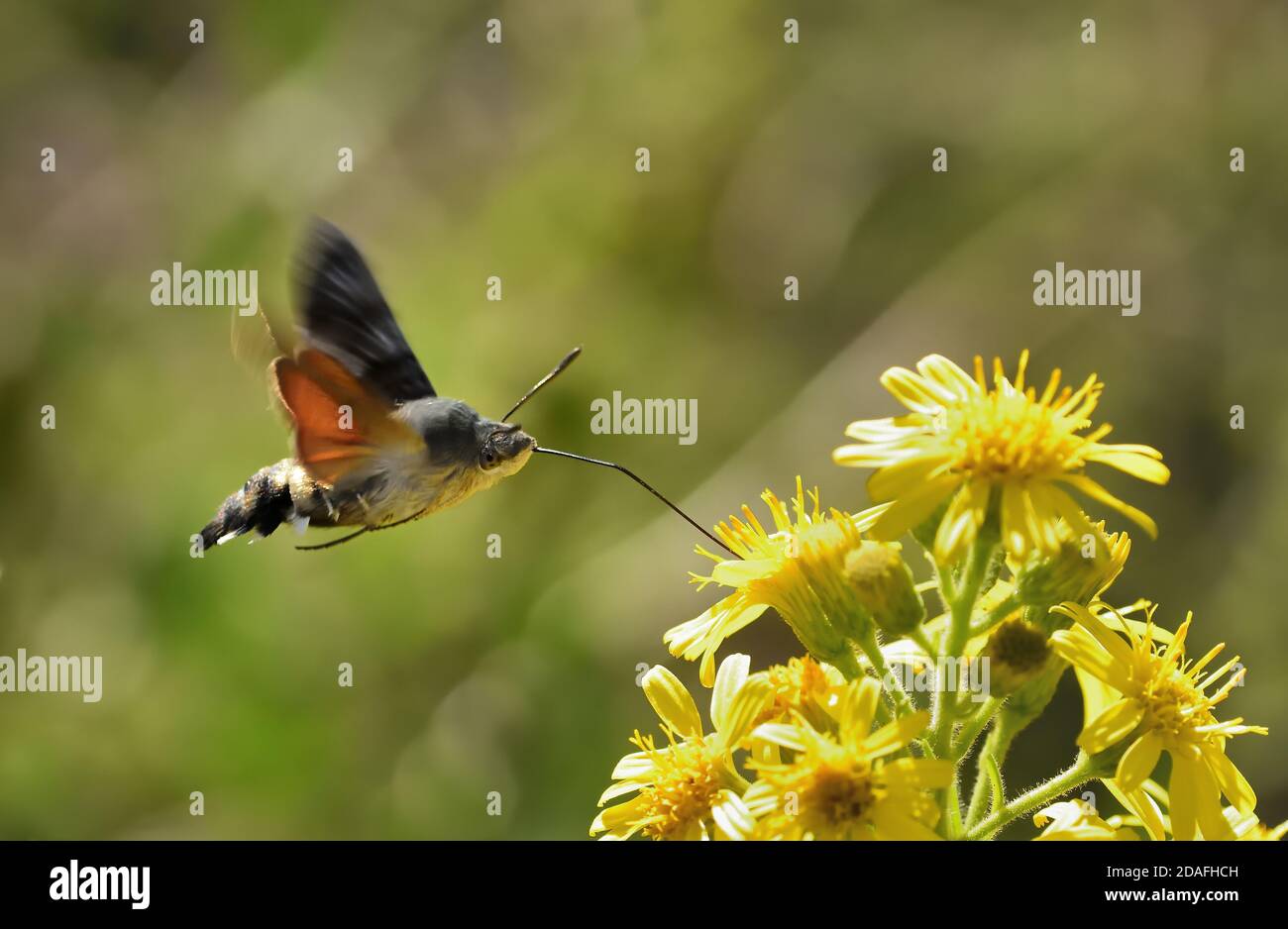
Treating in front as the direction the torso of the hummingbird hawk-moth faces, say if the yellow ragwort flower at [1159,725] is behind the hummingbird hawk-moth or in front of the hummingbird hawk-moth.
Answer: in front

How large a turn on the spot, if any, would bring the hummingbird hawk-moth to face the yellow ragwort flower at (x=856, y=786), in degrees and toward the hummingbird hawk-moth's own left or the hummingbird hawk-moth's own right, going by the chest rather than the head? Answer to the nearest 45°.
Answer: approximately 45° to the hummingbird hawk-moth's own right

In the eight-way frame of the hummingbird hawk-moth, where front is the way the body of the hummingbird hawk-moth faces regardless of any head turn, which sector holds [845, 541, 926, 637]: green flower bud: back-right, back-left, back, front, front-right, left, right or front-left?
front-right

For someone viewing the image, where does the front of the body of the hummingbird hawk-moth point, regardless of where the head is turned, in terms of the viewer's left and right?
facing to the right of the viewer

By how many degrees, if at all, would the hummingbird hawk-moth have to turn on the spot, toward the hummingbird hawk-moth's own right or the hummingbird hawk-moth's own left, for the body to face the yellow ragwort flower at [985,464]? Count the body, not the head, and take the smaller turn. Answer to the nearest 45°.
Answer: approximately 45° to the hummingbird hawk-moth's own right
